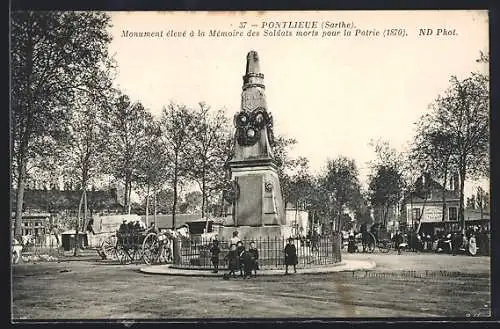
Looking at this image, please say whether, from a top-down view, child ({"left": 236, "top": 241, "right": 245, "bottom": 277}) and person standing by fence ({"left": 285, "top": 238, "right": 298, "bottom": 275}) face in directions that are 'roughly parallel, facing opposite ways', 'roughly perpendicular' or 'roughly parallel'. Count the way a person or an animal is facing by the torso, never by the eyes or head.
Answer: roughly parallel

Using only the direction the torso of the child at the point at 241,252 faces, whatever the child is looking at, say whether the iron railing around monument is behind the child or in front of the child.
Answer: behind

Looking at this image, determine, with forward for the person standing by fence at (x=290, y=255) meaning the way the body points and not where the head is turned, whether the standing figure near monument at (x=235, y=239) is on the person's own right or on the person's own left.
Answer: on the person's own right

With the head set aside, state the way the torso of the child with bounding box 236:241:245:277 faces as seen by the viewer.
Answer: toward the camera

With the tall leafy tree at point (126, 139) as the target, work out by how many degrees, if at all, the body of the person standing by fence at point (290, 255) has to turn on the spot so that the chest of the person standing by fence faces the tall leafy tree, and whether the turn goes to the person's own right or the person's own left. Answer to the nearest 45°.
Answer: approximately 90° to the person's own right

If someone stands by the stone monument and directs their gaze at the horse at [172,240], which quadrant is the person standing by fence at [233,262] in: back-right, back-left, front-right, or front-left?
back-left

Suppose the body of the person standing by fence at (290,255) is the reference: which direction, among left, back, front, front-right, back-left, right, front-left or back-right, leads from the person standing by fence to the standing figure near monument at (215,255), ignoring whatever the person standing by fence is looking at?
right

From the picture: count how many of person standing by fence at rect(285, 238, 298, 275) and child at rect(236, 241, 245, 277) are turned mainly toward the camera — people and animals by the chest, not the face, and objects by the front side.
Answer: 2

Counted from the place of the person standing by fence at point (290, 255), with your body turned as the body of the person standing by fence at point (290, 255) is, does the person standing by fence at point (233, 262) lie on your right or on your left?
on your right

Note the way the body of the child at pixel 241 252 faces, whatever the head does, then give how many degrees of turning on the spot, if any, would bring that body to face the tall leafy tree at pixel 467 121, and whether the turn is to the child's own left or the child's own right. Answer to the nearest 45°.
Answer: approximately 90° to the child's own left
